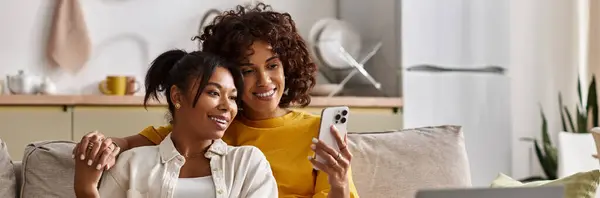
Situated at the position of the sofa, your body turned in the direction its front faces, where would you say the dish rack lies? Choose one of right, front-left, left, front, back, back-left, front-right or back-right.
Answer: back

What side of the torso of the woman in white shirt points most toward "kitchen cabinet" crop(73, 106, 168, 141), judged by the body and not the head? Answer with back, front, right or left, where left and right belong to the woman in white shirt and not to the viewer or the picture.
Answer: back

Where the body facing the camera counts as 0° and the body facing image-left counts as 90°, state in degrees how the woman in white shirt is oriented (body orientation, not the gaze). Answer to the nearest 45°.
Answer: approximately 0°

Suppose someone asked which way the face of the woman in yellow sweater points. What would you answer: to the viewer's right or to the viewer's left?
to the viewer's right

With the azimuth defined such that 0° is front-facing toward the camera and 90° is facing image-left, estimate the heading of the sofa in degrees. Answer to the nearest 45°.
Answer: approximately 0°

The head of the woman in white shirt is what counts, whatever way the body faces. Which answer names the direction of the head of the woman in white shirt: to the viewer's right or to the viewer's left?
to the viewer's right

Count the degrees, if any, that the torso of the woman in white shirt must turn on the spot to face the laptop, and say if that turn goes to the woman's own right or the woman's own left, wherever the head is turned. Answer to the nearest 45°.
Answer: approximately 45° to the woman's own left

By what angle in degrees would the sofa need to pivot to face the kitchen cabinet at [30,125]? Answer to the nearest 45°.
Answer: approximately 135° to its right
